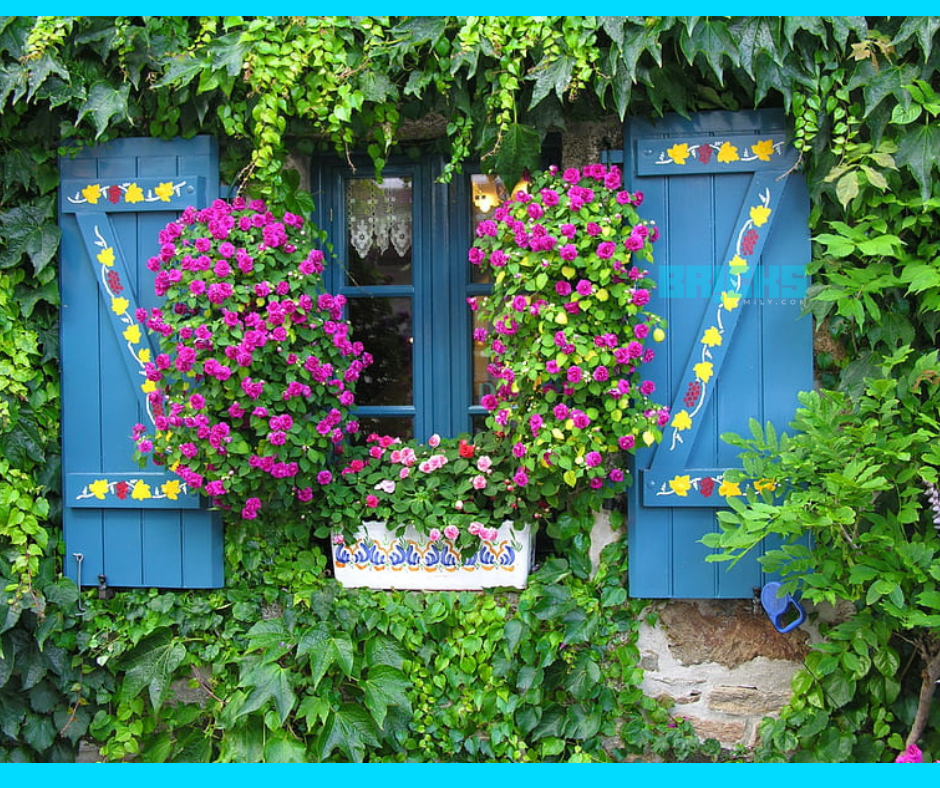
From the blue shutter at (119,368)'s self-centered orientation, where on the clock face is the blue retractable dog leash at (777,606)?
The blue retractable dog leash is roughly at 10 o'clock from the blue shutter.

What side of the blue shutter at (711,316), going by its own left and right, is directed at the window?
right

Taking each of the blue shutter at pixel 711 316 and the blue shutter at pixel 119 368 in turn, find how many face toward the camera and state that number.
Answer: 2

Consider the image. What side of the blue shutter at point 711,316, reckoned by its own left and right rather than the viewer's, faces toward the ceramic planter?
right

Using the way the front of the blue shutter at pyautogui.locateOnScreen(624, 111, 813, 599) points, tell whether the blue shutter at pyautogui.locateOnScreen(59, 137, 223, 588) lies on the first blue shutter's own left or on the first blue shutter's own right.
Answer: on the first blue shutter's own right

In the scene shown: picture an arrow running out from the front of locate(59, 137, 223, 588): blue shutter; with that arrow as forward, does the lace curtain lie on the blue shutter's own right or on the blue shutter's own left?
on the blue shutter's own left

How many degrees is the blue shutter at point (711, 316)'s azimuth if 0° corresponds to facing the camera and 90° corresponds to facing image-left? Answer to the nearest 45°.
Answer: approximately 0°

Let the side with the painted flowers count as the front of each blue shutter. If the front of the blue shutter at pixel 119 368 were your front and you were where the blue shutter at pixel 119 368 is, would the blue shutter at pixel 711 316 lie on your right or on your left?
on your left

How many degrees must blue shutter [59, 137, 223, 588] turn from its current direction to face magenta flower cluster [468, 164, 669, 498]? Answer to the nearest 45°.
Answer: approximately 45° to its left
